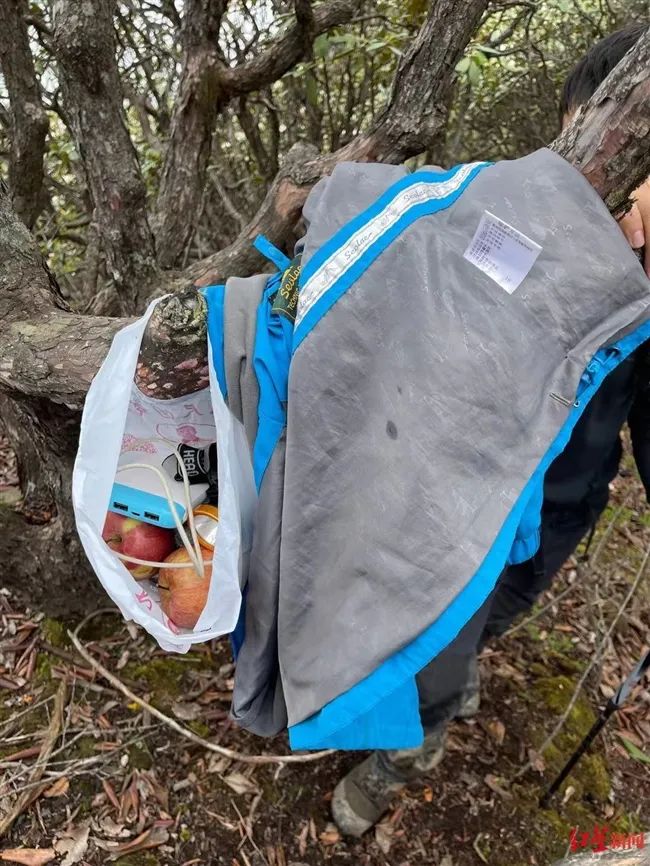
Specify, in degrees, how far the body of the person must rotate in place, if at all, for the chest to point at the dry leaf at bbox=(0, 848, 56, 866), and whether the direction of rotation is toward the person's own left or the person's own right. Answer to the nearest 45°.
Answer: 0° — they already face it

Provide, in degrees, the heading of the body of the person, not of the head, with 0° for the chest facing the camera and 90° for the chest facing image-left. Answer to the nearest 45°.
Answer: approximately 45°

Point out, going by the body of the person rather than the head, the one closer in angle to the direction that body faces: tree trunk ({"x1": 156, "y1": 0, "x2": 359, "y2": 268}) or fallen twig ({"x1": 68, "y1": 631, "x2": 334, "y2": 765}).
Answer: the fallen twig

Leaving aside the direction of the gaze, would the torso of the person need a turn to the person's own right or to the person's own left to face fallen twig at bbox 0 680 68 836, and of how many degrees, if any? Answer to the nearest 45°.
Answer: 0° — they already face it

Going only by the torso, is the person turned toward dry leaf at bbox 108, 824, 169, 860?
yes

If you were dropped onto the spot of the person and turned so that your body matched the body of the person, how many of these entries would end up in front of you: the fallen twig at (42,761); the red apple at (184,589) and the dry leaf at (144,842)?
3
